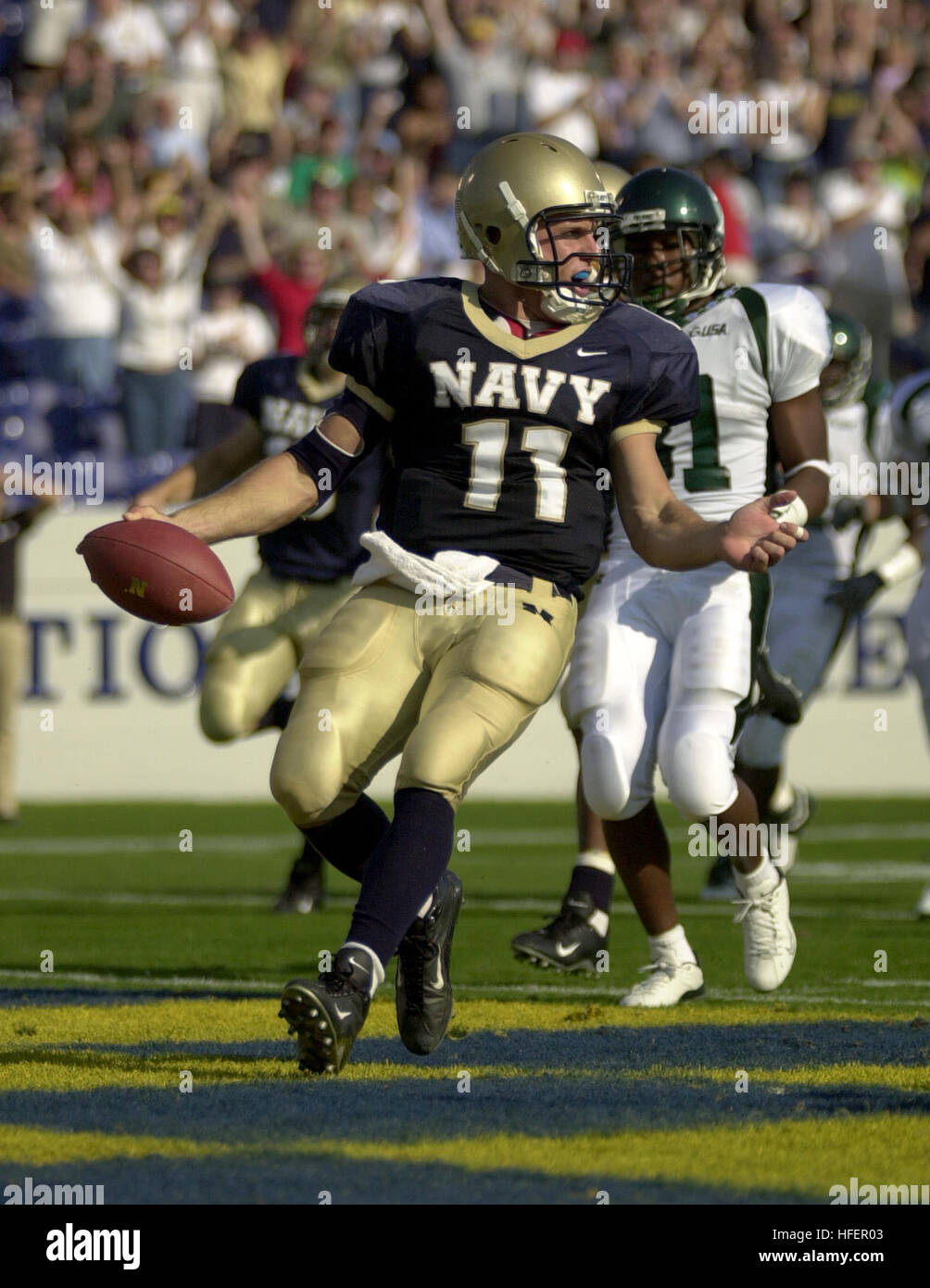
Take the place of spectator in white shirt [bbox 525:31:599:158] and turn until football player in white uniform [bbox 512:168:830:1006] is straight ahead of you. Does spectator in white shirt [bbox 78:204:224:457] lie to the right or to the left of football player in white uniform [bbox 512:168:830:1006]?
right

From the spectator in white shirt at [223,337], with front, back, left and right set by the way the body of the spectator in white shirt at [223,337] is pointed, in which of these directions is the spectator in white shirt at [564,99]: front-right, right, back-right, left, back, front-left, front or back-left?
back-left

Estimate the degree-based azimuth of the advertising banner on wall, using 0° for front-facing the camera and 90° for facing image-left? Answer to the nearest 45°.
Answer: approximately 0°

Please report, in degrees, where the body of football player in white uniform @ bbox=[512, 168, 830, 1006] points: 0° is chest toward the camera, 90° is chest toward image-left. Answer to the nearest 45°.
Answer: approximately 45°

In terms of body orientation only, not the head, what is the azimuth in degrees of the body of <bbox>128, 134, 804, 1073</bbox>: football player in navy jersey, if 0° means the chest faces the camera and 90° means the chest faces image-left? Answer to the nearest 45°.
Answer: approximately 0°

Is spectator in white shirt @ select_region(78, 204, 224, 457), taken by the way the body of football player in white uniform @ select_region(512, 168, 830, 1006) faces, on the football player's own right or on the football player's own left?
on the football player's own right

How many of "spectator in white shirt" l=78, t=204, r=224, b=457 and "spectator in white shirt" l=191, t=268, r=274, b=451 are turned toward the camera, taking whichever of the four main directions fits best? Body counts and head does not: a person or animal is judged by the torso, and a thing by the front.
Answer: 2

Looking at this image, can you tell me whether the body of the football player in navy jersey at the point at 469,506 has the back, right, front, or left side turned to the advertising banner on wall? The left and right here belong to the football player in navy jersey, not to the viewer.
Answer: back

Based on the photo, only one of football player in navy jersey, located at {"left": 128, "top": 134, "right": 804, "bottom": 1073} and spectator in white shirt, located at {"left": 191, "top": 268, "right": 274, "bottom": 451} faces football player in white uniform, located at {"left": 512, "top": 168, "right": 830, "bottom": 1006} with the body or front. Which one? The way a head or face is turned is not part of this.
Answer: the spectator in white shirt

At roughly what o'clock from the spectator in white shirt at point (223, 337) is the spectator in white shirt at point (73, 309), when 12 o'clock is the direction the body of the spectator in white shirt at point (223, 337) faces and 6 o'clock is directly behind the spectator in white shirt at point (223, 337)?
the spectator in white shirt at point (73, 309) is roughly at 3 o'clock from the spectator in white shirt at point (223, 337).

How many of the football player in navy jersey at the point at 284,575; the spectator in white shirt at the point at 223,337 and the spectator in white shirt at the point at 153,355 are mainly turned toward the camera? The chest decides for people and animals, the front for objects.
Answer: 3

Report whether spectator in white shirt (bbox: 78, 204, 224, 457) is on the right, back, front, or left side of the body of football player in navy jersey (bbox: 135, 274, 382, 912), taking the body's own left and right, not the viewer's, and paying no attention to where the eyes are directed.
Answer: back
